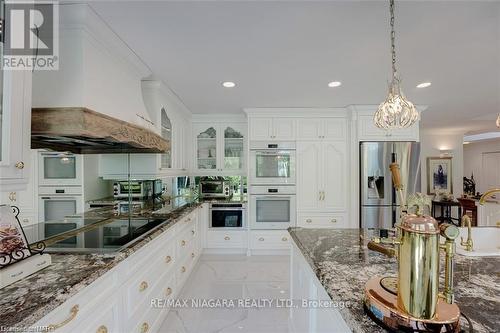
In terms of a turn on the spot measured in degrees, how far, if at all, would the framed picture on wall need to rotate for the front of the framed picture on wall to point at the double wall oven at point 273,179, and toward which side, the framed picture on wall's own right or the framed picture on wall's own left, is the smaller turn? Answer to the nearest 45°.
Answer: approximately 45° to the framed picture on wall's own right

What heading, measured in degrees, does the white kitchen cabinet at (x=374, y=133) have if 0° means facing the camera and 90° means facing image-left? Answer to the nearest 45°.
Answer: approximately 0°

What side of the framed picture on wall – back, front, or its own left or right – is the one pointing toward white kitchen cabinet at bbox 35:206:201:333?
front

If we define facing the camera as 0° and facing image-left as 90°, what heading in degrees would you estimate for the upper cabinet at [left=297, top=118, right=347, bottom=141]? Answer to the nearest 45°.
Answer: approximately 0°

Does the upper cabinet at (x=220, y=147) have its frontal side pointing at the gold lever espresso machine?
yes

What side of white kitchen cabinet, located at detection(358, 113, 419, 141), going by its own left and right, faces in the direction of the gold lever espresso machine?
front
